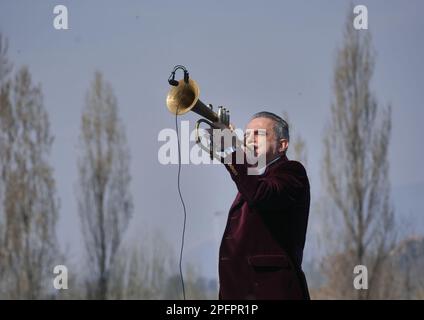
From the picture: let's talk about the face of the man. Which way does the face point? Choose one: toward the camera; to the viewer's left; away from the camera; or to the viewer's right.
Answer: to the viewer's left

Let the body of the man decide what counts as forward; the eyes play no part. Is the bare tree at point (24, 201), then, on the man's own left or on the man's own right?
on the man's own right

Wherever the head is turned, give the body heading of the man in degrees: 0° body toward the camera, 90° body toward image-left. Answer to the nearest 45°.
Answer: approximately 45°
